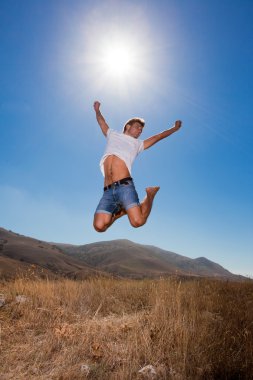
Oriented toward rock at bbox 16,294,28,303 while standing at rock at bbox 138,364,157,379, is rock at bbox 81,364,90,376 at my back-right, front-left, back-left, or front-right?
front-left

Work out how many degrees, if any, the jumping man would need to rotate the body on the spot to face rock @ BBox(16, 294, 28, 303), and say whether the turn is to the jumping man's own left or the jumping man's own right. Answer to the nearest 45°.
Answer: approximately 90° to the jumping man's own right
